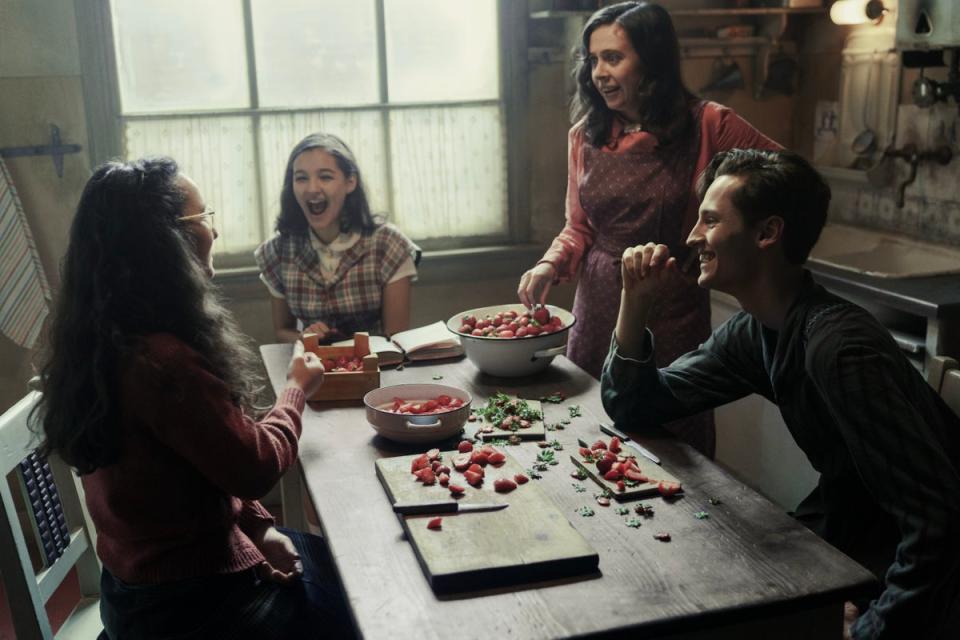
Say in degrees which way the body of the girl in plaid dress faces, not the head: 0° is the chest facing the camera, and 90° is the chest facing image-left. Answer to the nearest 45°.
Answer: approximately 0°

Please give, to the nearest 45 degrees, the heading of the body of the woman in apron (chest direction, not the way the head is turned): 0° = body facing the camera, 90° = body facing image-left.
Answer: approximately 45°

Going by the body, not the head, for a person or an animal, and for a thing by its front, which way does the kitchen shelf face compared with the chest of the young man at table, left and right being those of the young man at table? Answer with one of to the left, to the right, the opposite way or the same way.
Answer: to the left

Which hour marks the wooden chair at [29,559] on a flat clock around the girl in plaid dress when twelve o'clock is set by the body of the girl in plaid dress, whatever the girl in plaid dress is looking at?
The wooden chair is roughly at 1 o'clock from the girl in plaid dress.

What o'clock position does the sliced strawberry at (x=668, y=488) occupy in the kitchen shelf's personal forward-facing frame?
The sliced strawberry is roughly at 12 o'clock from the kitchen shelf.

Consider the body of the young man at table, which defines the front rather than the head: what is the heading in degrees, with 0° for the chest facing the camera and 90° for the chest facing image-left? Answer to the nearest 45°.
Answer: approximately 90°
